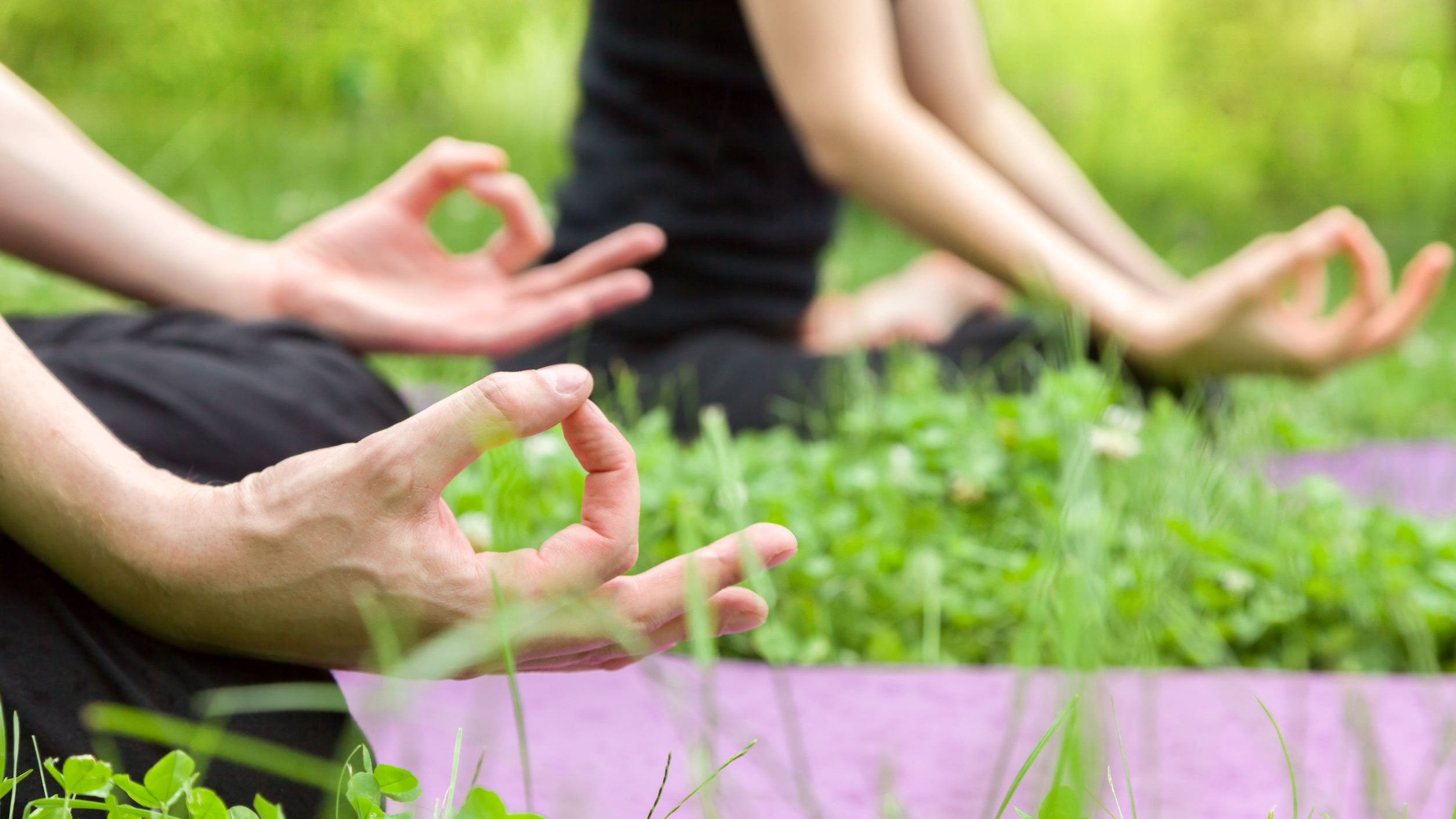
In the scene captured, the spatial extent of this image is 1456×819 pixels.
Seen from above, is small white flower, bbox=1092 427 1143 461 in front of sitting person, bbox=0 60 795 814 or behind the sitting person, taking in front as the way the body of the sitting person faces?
in front

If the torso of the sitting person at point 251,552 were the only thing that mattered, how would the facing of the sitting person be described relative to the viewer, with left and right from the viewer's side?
facing to the right of the viewer
